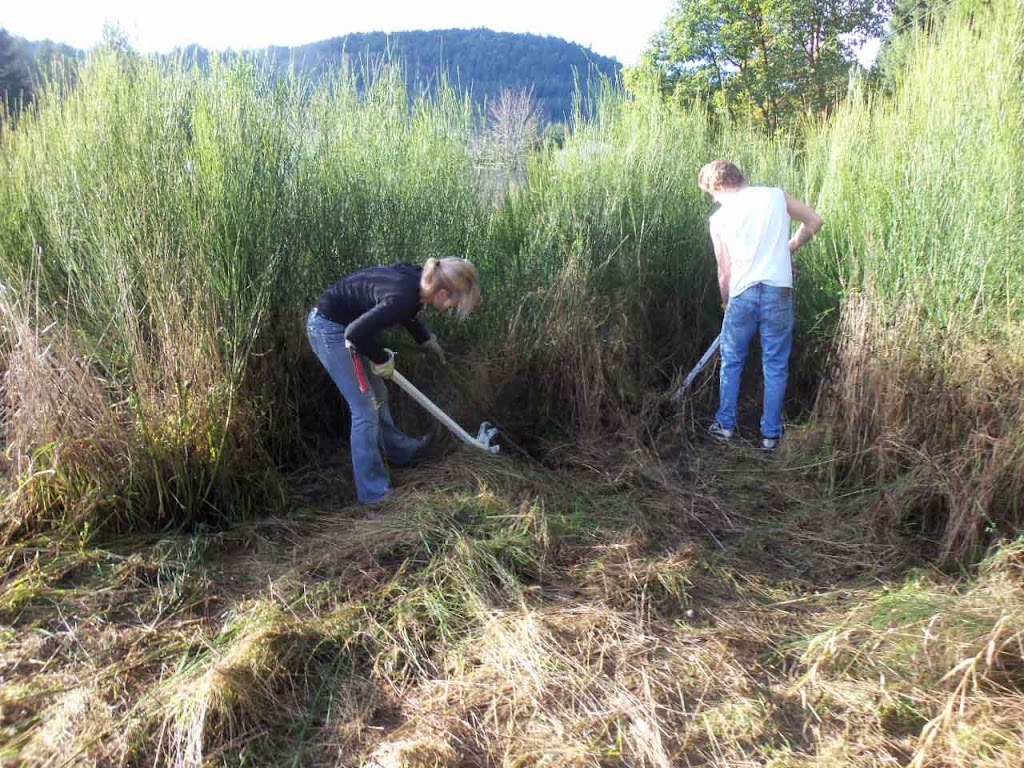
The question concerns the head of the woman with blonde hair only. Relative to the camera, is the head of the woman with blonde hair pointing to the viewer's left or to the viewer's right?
to the viewer's right

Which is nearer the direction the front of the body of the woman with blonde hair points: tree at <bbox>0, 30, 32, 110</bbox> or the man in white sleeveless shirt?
the man in white sleeveless shirt

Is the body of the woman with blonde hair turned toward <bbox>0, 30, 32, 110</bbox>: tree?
no

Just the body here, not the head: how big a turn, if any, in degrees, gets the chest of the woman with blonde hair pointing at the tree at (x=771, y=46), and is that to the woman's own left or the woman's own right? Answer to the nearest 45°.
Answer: approximately 45° to the woman's own left

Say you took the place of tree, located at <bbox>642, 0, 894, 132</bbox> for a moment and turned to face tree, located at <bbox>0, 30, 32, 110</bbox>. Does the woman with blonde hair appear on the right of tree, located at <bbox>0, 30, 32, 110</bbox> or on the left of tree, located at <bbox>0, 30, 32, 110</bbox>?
left

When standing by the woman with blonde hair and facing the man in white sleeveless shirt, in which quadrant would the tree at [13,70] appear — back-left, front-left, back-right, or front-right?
back-left

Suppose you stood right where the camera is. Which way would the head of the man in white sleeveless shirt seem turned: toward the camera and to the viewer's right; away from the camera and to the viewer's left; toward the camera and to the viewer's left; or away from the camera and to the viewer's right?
away from the camera and to the viewer's left

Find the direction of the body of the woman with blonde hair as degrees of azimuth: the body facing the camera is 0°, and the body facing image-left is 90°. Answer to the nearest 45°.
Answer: approximately 270°
